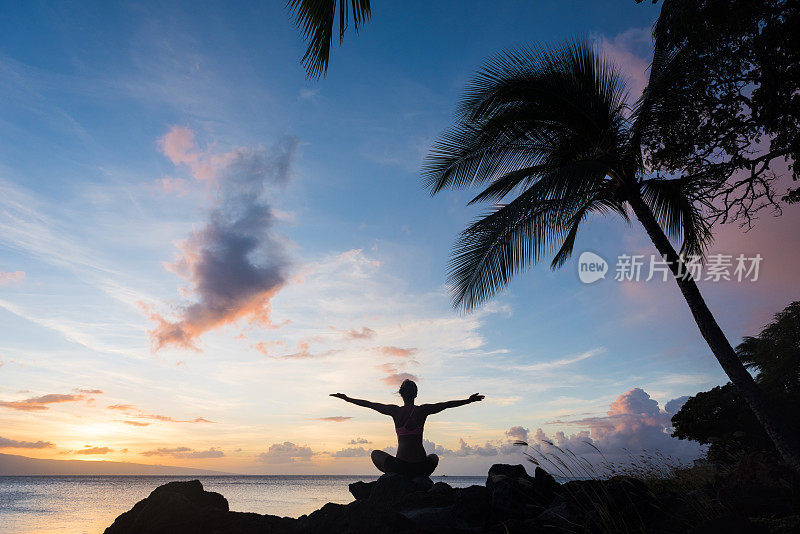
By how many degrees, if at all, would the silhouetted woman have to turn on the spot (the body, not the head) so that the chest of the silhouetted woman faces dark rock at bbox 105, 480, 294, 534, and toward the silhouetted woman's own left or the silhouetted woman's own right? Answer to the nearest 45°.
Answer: approximately 135° to the silhouetted woman's own left

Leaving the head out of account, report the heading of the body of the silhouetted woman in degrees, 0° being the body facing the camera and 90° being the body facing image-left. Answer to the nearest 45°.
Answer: approximately 180°

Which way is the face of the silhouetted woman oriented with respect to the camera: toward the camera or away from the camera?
away from the camera

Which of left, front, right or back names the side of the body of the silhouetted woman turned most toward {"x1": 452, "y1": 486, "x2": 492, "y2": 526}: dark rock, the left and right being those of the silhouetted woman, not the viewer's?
back

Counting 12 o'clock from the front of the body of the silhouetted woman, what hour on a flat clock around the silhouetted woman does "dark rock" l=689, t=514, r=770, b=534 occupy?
The dark rock is roughly at 5 o'clock from the silhouetted woman.

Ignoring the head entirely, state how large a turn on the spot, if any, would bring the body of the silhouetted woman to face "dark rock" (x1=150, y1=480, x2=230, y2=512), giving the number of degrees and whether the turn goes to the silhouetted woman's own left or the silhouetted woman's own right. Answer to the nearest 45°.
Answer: approximately 135° to the silhouetted woman's own left

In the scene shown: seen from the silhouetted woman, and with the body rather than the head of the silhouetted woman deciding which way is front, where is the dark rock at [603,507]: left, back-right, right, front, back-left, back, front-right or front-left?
back-right

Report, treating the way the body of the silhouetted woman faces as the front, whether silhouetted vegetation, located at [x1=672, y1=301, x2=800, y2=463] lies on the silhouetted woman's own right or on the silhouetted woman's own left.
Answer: on the silhouetted woman's own right

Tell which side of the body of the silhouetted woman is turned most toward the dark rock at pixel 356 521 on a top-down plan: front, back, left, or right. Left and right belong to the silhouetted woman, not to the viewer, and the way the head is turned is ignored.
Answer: back
